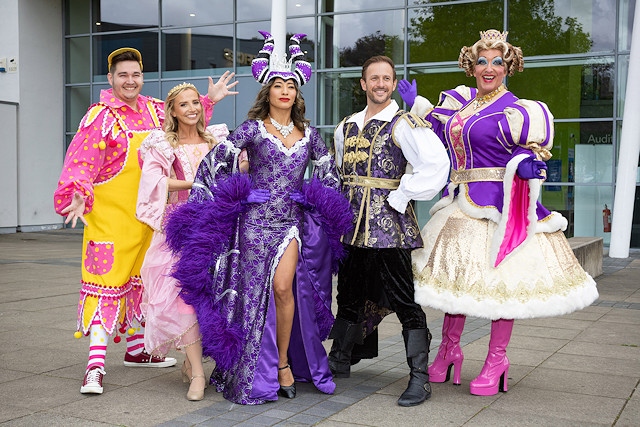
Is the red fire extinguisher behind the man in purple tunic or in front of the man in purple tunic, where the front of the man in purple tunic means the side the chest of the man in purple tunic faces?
behind

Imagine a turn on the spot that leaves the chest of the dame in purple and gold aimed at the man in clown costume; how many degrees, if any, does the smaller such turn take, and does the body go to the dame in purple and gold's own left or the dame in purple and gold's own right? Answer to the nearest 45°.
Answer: approximately 45° to the dame in purple and gold's own right

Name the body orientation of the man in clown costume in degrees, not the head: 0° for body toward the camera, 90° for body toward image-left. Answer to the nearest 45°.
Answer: approximately 315°

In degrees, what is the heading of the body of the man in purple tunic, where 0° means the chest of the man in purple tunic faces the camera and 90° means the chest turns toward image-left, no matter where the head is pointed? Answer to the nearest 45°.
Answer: approximately 45°

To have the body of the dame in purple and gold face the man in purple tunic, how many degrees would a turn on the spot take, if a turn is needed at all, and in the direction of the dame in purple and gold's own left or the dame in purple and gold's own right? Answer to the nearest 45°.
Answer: approximately 45° to the dame in purple and gold's own right

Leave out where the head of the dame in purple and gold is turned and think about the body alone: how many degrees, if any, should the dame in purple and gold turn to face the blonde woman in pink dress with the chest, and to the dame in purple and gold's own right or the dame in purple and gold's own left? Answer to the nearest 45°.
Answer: approximately 45° to the dame in purple and gold's own right

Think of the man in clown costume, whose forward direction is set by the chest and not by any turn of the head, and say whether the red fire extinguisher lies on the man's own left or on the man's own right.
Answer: on the man's own left
